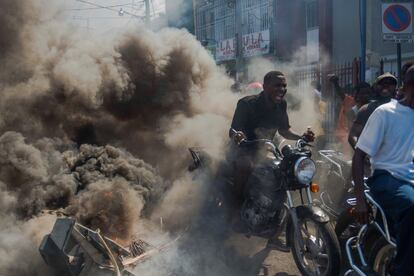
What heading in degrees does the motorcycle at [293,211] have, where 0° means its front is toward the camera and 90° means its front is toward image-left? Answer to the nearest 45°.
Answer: approximately 315°

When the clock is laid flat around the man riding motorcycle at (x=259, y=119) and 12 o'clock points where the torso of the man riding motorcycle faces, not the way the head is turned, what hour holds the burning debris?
The burning debris is roughly at 3 o'clock from the man riding motorcycle.

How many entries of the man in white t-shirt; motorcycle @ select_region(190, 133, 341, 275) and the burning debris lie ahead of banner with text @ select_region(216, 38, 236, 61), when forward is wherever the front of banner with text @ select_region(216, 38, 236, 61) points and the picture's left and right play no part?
3

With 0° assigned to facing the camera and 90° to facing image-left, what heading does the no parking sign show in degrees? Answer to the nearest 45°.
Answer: approximately 0°

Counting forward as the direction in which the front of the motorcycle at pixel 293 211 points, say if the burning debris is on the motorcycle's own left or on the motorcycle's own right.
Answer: on the motorcycle's own right

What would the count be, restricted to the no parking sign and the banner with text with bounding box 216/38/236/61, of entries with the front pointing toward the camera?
2

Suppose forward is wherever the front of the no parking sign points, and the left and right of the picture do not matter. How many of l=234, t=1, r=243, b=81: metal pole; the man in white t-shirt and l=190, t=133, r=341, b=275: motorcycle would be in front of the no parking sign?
2

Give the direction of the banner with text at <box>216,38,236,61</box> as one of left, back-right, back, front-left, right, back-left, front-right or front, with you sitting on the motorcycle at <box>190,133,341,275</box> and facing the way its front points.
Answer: back-left

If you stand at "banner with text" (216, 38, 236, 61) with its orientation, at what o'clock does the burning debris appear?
The burning debris is roughly at 12 o'clock from the banner with text.
